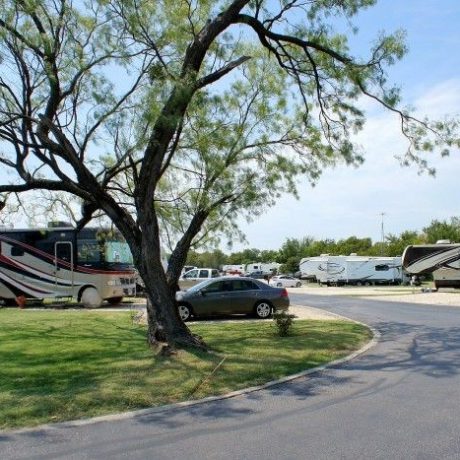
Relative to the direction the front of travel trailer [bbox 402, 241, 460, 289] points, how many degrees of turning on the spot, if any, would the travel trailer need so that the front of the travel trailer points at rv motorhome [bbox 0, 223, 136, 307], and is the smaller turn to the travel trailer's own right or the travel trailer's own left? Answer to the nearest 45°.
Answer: approximately 45° to the travel trailer's own left

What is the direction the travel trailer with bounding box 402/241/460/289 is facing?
to the viewer's left
